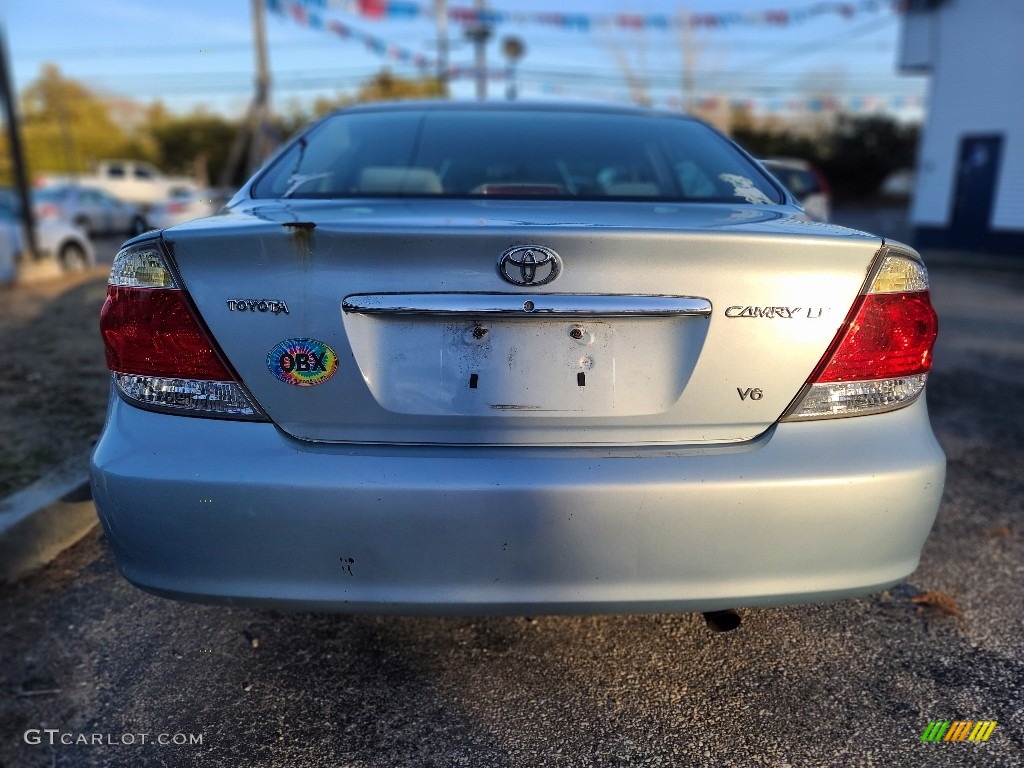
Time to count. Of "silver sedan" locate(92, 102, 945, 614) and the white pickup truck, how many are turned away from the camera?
1

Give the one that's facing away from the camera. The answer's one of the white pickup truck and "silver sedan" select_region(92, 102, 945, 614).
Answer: the silver sedan

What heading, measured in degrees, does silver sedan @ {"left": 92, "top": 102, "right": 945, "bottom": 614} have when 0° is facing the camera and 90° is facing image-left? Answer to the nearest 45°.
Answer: approximately 180°
